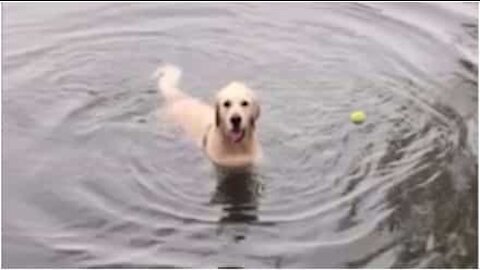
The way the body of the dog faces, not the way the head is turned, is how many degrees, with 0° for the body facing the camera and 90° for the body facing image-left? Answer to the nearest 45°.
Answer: approximately 315°
